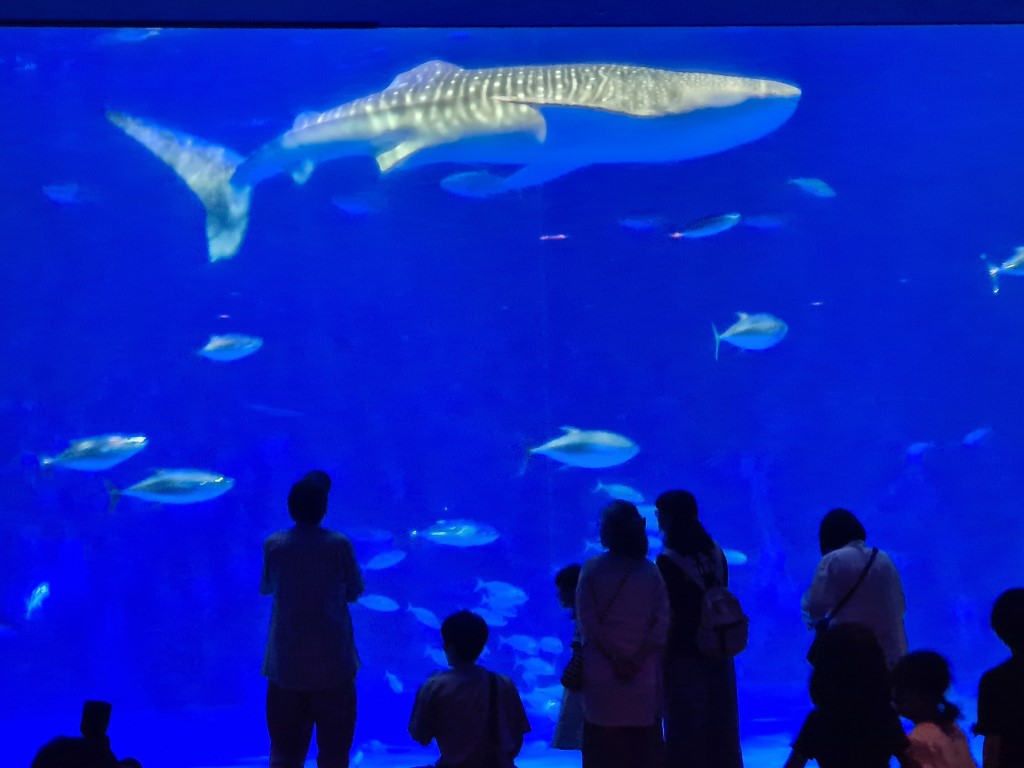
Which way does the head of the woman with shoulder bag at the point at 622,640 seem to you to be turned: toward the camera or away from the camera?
away from the camera

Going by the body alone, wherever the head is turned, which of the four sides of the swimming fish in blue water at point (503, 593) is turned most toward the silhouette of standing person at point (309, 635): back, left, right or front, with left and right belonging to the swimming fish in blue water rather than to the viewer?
right

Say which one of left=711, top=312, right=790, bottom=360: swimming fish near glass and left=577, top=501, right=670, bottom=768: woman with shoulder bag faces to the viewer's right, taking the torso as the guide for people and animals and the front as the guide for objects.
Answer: the swimming fish near glass

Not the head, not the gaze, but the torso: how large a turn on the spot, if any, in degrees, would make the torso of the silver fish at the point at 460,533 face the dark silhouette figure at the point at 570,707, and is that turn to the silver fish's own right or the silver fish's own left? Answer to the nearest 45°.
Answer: approximately 90° to the silver fish's own right

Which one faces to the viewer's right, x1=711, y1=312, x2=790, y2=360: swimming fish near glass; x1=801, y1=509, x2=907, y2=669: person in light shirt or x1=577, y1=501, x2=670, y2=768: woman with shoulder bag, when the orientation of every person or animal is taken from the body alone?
the swimming fish near glass

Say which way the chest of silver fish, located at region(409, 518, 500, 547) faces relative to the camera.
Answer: to the viewer's right

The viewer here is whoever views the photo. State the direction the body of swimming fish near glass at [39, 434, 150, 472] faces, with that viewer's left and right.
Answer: facing to the right of the viewer

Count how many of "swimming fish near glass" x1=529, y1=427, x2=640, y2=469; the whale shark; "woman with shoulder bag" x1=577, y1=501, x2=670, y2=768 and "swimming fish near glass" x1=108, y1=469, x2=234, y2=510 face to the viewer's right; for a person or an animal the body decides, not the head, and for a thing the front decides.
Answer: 3

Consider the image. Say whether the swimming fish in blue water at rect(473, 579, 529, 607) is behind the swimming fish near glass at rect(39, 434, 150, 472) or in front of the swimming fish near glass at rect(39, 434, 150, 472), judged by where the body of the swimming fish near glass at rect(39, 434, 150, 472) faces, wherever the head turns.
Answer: in front

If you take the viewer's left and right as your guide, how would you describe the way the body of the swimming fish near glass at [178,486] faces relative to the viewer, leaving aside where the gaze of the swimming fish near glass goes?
facing to the right of the viewer

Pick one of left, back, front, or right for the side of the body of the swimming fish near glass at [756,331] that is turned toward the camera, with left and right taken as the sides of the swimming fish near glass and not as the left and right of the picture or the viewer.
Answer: right

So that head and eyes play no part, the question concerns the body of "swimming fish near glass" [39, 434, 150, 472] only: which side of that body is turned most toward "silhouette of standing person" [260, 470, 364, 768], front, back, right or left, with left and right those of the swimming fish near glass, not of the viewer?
right

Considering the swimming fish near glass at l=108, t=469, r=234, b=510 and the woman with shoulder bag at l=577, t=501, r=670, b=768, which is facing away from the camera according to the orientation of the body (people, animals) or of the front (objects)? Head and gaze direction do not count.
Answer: the woman with shoulder bag

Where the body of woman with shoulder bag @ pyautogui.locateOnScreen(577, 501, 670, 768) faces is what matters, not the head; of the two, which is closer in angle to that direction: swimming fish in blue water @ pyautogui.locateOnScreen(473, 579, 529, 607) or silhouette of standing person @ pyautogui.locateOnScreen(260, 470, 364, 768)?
the swimming fish in blue water

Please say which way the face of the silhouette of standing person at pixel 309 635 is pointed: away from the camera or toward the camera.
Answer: away from the camera

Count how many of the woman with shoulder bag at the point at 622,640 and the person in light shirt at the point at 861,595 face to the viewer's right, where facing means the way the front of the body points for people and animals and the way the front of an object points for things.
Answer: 0
